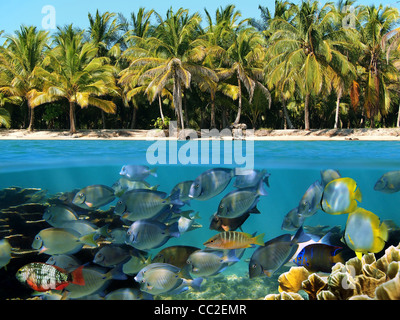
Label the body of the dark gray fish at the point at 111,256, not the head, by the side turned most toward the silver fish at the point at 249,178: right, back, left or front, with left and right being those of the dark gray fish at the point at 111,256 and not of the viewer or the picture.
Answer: back

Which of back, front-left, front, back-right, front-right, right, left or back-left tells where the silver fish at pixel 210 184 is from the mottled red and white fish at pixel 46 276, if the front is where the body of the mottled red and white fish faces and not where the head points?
back

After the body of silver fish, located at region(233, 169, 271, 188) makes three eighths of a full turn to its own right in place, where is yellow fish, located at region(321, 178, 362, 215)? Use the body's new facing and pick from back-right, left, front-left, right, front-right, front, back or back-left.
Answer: right

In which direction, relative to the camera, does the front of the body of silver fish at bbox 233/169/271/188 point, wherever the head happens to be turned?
to the viewer's left

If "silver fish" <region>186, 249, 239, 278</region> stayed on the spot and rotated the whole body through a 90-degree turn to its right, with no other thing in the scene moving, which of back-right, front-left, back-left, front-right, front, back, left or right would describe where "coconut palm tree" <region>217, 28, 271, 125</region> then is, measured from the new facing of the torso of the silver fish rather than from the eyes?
front

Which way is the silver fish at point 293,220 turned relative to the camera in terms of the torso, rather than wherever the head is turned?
to the viewer's left

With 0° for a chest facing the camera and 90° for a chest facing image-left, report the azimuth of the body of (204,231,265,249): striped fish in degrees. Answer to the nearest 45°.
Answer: approximately 90°

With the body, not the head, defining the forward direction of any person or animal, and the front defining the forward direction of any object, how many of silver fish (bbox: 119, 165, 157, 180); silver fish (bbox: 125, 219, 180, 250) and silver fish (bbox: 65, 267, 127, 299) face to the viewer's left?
3

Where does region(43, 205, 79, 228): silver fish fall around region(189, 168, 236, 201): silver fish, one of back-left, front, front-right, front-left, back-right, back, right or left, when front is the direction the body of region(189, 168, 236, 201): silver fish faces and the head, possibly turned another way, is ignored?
front

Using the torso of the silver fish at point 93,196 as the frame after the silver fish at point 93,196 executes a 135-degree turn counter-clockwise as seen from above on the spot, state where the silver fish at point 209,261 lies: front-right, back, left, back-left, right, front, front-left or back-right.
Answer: front

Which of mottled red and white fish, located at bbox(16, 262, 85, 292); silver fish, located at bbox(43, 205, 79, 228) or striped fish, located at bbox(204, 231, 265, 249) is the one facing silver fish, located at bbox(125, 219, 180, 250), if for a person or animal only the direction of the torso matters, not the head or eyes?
striped fish, located at bbox(204, 231, 265, 249)

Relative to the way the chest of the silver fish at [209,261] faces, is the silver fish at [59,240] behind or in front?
in front

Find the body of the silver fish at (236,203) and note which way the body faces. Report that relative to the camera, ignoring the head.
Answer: to the viewer's left

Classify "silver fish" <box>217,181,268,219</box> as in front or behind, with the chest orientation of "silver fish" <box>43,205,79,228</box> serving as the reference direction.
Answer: behind

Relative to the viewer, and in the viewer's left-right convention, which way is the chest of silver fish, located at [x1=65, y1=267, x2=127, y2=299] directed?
facing to the left of the viewer

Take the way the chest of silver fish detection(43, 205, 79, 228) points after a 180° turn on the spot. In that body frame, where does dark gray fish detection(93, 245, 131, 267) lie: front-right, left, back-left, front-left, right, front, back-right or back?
front-right

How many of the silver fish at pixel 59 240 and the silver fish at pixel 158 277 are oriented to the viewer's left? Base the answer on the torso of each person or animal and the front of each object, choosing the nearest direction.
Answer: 2

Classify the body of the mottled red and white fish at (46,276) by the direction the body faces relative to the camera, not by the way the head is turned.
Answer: to the viewer's left

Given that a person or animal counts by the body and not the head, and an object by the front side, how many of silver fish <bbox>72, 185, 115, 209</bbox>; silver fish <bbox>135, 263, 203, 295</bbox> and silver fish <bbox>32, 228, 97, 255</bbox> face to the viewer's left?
3

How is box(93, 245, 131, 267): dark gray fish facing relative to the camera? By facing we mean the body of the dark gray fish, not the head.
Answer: to the viewer's left
